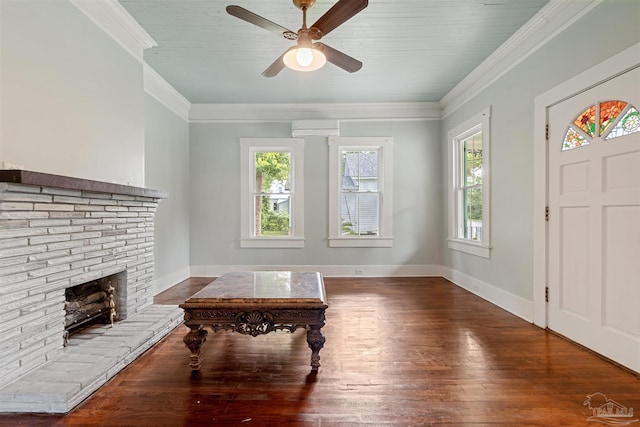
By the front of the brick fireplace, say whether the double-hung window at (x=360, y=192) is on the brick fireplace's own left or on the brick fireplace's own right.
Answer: on the brick fireplace's own left

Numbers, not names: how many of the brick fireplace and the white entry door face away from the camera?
0

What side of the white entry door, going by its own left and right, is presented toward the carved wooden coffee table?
front

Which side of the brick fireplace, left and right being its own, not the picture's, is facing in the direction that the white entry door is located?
front

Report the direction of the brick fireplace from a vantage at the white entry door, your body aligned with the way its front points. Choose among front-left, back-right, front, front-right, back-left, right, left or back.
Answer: front

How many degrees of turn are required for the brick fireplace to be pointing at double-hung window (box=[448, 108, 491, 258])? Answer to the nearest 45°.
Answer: approximately 45° to its left

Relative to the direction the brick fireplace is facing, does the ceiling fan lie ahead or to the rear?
ahead

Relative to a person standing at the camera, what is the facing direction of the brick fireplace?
facing the viewer and to the right of the viewer

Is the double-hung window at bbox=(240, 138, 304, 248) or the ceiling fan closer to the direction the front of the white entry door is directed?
the ceiling fan

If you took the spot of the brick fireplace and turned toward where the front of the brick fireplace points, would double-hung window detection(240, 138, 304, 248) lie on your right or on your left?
on your left

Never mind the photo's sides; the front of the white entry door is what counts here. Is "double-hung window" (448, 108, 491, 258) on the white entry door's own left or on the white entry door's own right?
on the white entry door's own right

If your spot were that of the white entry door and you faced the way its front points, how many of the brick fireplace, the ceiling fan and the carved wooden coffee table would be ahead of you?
3

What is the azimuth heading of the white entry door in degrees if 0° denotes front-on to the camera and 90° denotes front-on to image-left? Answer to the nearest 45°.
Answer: approximately 45°

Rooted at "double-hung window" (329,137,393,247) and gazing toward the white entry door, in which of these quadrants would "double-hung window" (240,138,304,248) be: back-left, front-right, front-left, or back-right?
back-right

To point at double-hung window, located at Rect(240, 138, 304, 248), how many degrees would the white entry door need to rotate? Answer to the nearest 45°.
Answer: approximately 45° to its right
